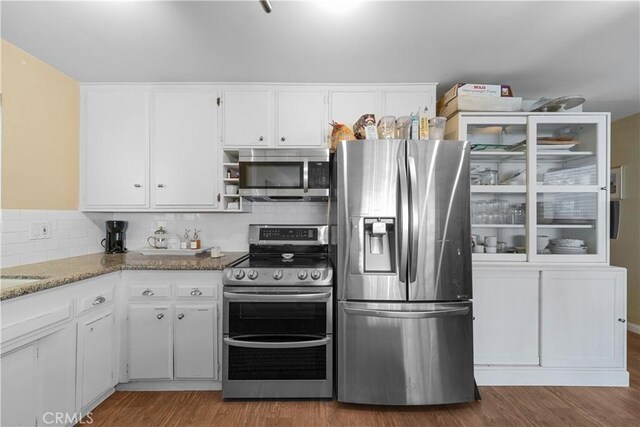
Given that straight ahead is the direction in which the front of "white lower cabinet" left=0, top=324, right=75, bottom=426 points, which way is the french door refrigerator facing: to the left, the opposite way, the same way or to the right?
to the right

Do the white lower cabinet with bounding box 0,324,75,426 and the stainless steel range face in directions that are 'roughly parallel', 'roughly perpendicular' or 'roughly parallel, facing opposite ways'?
roughly perpendicular

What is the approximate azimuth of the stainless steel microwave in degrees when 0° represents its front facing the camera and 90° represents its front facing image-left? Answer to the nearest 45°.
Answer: approximately 0°

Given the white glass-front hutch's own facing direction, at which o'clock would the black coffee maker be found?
The black coffee maker is roughly at 2 o'clock from the white glass-front hutch.

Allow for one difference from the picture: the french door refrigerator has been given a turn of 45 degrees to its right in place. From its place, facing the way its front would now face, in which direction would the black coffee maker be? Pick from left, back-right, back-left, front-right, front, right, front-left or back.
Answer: front-right

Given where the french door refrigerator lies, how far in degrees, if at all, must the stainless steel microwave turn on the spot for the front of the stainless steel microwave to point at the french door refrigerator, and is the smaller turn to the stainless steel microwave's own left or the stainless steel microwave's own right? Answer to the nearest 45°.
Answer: approximately 45° to the stainless steel microwave's own left

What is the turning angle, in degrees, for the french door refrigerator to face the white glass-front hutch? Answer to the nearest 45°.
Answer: approximately 135° to its left

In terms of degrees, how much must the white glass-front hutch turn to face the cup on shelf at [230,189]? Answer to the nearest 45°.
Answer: approximately 45° to its right

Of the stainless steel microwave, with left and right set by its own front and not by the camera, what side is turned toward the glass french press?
right

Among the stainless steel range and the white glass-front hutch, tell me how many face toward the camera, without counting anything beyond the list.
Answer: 2

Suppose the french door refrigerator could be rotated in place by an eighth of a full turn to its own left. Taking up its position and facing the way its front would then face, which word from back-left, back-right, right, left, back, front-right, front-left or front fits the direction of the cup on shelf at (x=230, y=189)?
back-right

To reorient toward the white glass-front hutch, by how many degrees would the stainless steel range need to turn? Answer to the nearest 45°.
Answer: approximately 90° to its left
